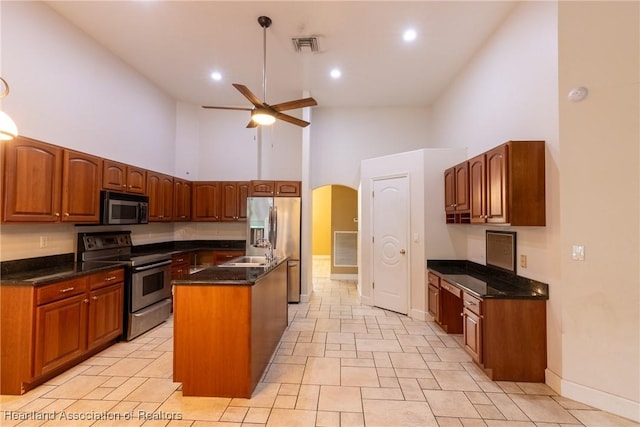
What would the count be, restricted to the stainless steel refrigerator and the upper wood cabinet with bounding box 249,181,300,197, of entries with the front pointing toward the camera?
2

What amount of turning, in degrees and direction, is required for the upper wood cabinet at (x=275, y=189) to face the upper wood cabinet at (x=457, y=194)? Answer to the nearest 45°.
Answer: approximately 45° to its left

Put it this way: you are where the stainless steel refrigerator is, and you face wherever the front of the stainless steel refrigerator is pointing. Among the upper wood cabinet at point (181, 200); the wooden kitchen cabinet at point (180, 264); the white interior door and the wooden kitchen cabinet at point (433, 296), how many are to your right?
2

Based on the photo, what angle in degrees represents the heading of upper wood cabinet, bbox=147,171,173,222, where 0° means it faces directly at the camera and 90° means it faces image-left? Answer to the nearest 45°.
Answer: approximately 315°

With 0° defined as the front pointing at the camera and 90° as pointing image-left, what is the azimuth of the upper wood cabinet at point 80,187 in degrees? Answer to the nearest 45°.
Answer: approximately 315°

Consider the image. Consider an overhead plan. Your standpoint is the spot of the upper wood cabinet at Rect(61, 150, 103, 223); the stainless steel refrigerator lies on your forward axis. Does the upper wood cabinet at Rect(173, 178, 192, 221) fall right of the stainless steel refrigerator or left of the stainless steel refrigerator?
left

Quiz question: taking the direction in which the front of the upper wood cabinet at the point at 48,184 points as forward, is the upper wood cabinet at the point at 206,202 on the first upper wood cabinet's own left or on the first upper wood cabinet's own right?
on the first upper wood cabinet's own left

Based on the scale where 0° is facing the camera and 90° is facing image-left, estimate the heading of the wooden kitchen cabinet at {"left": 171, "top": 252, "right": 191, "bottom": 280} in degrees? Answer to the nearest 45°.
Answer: approximately 315°

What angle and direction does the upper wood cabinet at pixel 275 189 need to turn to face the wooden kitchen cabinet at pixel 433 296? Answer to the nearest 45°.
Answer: approximately 45° to its left

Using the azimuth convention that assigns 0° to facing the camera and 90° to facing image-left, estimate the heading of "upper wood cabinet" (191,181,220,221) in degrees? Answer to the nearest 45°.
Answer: approximately 0°

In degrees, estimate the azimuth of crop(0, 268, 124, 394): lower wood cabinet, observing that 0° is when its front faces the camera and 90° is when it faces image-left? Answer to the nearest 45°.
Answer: approximately 315°
